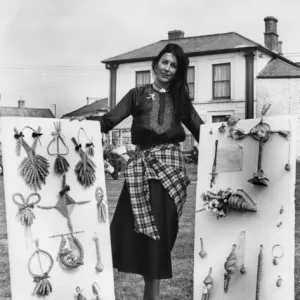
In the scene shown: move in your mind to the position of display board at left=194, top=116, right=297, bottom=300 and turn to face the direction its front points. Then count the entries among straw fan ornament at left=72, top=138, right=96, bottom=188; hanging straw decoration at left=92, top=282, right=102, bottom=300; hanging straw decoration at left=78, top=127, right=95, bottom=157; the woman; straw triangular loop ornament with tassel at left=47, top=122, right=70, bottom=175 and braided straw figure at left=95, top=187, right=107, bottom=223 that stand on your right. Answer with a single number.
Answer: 6

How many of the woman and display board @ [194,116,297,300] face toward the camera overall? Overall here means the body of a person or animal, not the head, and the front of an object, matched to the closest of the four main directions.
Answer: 2

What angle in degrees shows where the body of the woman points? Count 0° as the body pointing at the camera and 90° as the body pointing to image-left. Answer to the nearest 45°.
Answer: approximately 0°

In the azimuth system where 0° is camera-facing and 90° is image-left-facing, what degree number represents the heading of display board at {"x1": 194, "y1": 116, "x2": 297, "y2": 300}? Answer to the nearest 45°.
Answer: approximately 0°

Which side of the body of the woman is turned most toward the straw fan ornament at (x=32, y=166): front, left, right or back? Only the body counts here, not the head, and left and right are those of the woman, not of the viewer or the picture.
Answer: right

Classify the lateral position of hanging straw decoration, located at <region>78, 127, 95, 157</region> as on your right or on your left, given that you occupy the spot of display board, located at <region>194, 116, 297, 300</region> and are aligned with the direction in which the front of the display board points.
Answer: on your right

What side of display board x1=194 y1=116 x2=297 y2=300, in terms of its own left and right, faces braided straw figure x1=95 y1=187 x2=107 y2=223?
right

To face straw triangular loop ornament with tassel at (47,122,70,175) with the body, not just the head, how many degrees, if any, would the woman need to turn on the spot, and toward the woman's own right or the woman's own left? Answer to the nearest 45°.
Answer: approximately 90° to the woman's own right

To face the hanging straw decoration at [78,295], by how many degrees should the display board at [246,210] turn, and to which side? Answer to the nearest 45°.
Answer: approximately 90° to its right

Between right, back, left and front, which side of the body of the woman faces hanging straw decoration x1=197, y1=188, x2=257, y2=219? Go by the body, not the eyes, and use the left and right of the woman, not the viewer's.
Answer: left
